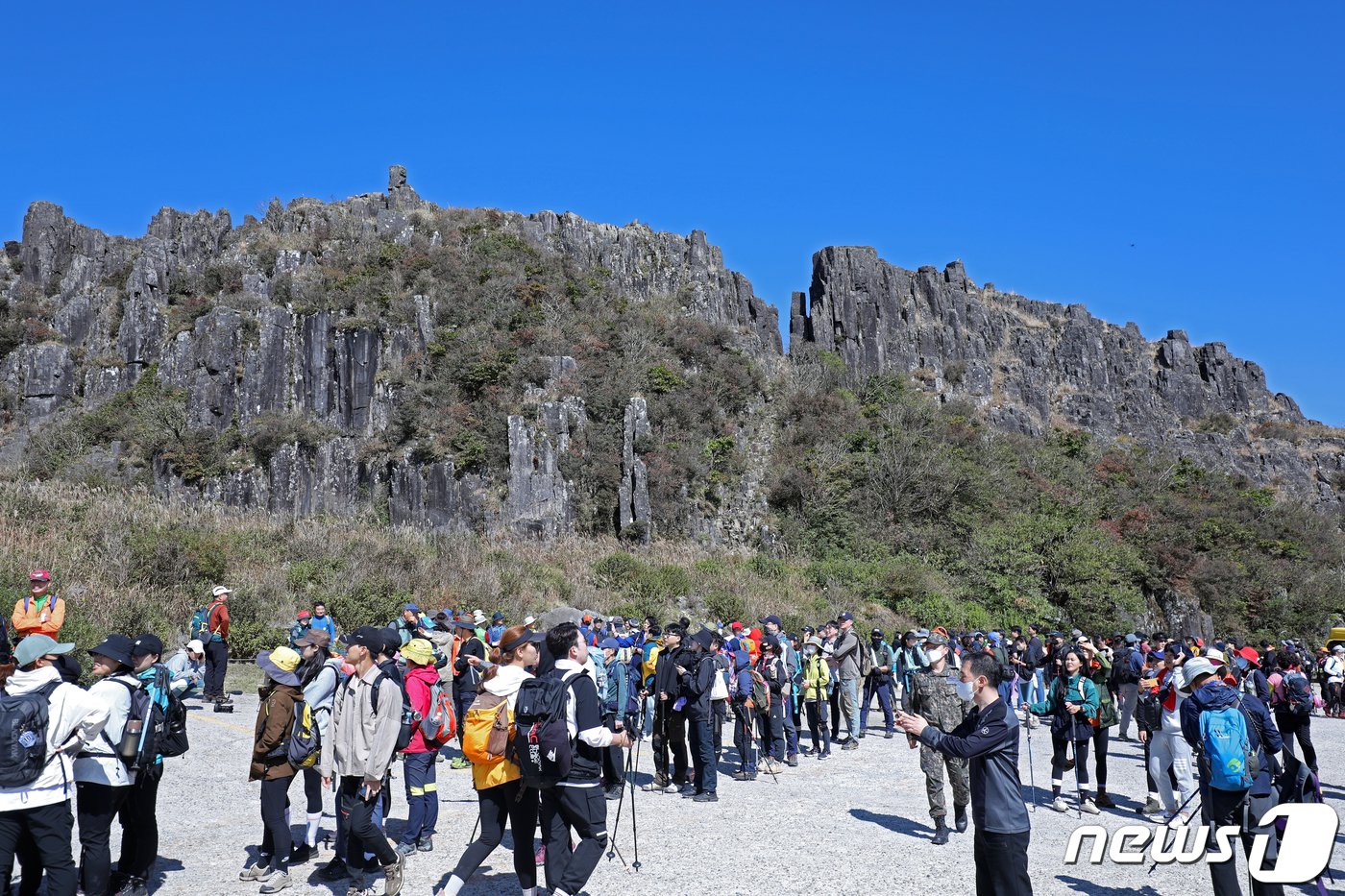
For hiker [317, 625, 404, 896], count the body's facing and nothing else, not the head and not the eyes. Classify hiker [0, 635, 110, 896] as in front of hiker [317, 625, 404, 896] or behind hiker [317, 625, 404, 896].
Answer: in front

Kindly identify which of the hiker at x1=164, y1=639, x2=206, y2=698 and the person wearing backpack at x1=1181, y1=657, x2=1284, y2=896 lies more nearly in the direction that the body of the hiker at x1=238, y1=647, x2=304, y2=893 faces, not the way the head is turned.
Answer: the hiker

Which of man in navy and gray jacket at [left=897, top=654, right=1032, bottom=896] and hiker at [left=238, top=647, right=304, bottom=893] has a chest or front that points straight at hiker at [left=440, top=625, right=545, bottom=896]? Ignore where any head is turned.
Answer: the man in navy and gray jacket

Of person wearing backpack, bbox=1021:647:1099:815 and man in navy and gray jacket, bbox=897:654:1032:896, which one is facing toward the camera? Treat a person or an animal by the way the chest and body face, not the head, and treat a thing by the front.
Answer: the person wearing backpack

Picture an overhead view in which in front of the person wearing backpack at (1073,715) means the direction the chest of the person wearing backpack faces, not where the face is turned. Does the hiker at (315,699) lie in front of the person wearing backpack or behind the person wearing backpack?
in front

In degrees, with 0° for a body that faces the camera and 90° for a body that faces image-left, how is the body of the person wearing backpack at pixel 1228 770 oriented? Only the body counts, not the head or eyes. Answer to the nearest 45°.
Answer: approximately 180°

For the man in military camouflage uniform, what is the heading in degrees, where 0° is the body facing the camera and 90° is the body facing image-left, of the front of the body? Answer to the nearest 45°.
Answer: approximately 0°

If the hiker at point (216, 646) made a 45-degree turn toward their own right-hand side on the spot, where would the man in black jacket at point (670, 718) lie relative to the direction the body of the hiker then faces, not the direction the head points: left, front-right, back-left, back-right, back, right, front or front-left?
front

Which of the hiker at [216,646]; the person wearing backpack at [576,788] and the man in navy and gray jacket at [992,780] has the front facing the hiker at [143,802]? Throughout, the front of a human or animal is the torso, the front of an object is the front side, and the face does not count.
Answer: the man in navy and gray jacket

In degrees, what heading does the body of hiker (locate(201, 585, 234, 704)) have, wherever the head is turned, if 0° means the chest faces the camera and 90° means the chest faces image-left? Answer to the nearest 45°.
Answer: approximately 270°
